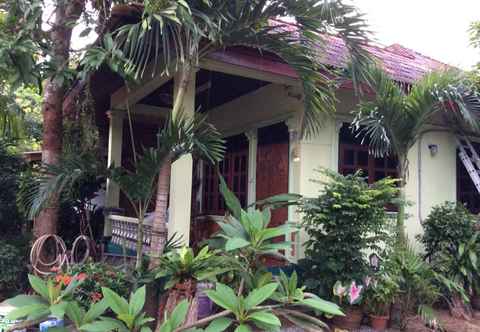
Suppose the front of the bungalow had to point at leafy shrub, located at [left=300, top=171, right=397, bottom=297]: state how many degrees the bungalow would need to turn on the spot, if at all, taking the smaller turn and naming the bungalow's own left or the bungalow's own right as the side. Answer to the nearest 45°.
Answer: approximately 90° to the bungalow's own left

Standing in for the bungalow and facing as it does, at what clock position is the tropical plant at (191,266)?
The tropical plant is roughly at 11 o'clock from the bungalow.

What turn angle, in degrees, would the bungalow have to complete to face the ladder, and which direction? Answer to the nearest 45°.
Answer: approximately 135° to its left

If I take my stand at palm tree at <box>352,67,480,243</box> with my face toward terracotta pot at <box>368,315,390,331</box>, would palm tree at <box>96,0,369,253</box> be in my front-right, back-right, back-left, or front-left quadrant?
front-right

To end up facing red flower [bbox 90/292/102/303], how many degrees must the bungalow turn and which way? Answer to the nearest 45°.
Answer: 0° — it already faces it

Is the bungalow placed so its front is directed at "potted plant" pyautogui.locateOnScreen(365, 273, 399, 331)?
no

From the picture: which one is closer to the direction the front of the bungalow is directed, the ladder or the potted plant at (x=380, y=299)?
the potted plant

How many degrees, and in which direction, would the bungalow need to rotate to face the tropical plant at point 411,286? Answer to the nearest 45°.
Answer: approximately 90° to its left
